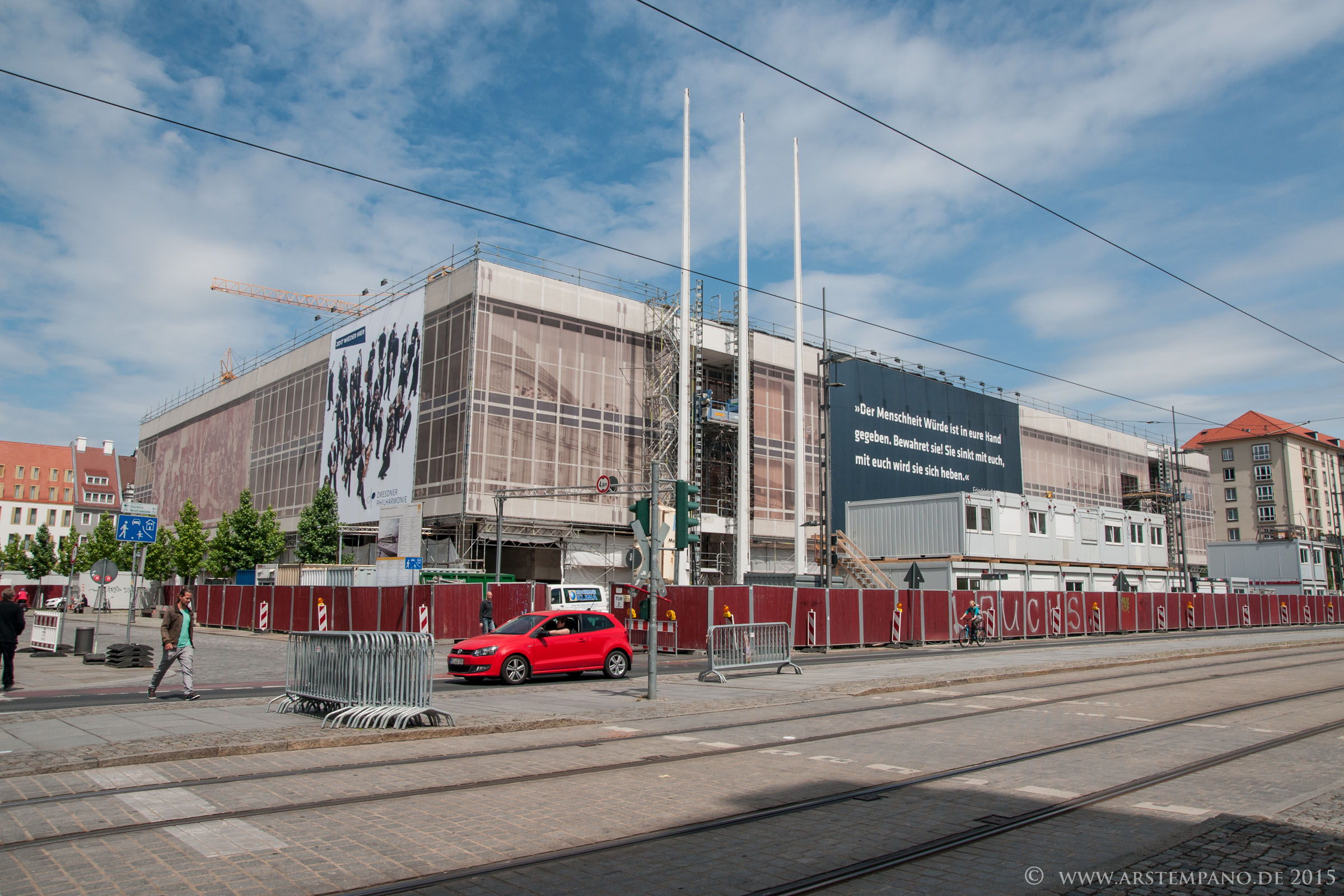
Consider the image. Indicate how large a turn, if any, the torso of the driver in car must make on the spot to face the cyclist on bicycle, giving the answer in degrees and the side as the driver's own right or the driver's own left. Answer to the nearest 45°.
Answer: approximately 180°

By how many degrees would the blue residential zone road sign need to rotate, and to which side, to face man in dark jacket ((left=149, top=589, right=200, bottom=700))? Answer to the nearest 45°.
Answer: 0° — it already faces them

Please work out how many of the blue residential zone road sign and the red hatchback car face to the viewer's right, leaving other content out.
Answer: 0

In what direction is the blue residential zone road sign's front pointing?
toward the camera

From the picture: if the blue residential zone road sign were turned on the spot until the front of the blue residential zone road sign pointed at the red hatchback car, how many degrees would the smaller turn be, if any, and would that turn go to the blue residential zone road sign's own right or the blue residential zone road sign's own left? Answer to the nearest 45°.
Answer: approximately 45° to the blue residential zone road sign's own left

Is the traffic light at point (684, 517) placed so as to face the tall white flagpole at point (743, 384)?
no

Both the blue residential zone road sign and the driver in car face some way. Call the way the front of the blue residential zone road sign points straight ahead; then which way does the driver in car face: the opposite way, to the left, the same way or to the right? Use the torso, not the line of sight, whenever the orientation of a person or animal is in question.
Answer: to the right

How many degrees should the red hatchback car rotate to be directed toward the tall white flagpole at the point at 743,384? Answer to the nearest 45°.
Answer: approximately 135° to its right

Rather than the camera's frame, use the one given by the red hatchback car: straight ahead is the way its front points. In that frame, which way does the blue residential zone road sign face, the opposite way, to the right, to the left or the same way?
to the left

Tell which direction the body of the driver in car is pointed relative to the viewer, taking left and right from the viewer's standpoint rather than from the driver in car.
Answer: facing the viewer and to the left of the viewer
